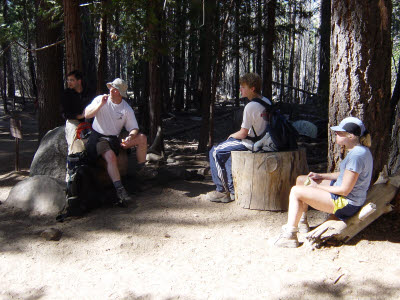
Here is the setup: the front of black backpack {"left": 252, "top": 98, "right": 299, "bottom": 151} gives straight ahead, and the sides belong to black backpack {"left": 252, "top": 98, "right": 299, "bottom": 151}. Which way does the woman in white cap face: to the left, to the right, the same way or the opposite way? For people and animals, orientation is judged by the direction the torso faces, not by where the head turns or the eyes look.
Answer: the opposite way

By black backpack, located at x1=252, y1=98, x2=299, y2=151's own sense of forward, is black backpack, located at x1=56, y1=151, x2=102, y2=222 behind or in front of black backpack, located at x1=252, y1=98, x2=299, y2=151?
behind

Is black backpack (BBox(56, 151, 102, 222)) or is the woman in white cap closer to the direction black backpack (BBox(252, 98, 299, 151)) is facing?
the woman in white cap

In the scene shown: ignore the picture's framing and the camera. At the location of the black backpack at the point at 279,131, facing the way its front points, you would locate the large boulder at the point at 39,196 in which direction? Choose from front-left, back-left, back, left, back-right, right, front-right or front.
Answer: back

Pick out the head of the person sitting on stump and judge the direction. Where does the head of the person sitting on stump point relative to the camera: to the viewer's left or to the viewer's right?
to the viewer's left

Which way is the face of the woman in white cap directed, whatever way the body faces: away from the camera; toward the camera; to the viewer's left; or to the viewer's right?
to the viewer's left

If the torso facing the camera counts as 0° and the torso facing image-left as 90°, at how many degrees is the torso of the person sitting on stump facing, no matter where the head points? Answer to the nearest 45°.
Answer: approximately 90°

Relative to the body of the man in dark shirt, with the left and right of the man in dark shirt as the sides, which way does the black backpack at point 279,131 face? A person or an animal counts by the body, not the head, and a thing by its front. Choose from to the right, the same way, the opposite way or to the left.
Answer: to the left

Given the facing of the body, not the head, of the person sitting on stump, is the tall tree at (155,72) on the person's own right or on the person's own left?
on the person's own right

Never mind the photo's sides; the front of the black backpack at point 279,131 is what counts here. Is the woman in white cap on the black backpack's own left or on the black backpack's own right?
on the black backpack's own right

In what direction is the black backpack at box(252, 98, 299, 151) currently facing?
to the viewer's right

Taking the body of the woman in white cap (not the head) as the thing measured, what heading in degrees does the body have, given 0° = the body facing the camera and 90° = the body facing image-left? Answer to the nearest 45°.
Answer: approximately 90°

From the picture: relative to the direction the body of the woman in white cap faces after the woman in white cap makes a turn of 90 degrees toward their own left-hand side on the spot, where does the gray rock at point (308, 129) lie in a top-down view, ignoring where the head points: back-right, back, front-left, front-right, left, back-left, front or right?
back

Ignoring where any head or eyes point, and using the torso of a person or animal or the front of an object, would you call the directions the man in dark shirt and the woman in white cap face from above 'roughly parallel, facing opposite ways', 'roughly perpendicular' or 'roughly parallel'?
roughly perpendicular

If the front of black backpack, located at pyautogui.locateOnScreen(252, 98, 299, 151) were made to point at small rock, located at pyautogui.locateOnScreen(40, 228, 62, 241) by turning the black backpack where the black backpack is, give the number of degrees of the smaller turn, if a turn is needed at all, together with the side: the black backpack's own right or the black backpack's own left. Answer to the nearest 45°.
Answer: approximately 180°

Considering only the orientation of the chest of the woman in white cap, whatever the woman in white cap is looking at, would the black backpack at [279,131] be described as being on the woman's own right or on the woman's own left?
on the woman's own right
